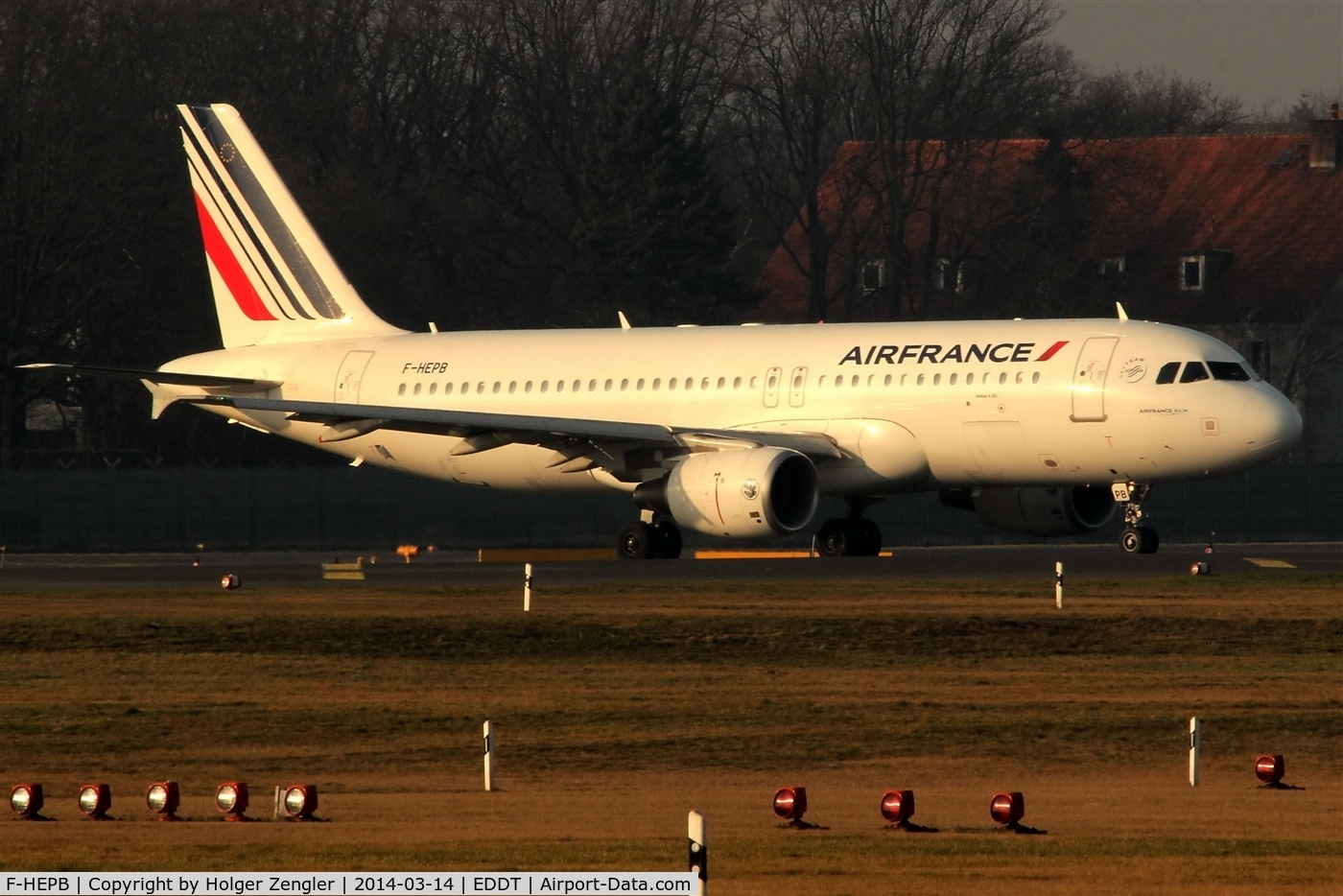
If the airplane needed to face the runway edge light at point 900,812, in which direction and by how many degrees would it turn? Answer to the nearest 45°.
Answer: approximately 45° to its right

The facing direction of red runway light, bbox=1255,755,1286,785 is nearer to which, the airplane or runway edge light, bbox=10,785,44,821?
the runway edge light

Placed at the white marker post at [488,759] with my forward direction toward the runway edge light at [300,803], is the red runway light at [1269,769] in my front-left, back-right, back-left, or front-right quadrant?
back-left

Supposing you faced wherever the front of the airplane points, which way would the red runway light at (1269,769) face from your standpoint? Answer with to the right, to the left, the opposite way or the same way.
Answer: to the right

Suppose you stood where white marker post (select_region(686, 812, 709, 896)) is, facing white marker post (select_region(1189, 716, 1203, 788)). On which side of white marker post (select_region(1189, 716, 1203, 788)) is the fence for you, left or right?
left

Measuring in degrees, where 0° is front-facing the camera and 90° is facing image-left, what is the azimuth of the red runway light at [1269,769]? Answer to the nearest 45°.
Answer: approximately 45°

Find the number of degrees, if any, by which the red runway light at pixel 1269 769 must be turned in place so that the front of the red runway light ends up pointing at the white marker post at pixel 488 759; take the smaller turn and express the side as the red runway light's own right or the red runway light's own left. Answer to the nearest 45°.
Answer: approximately 45° to the red runway light's own right

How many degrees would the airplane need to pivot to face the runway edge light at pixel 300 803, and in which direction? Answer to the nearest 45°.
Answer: approximately 45° to its right
